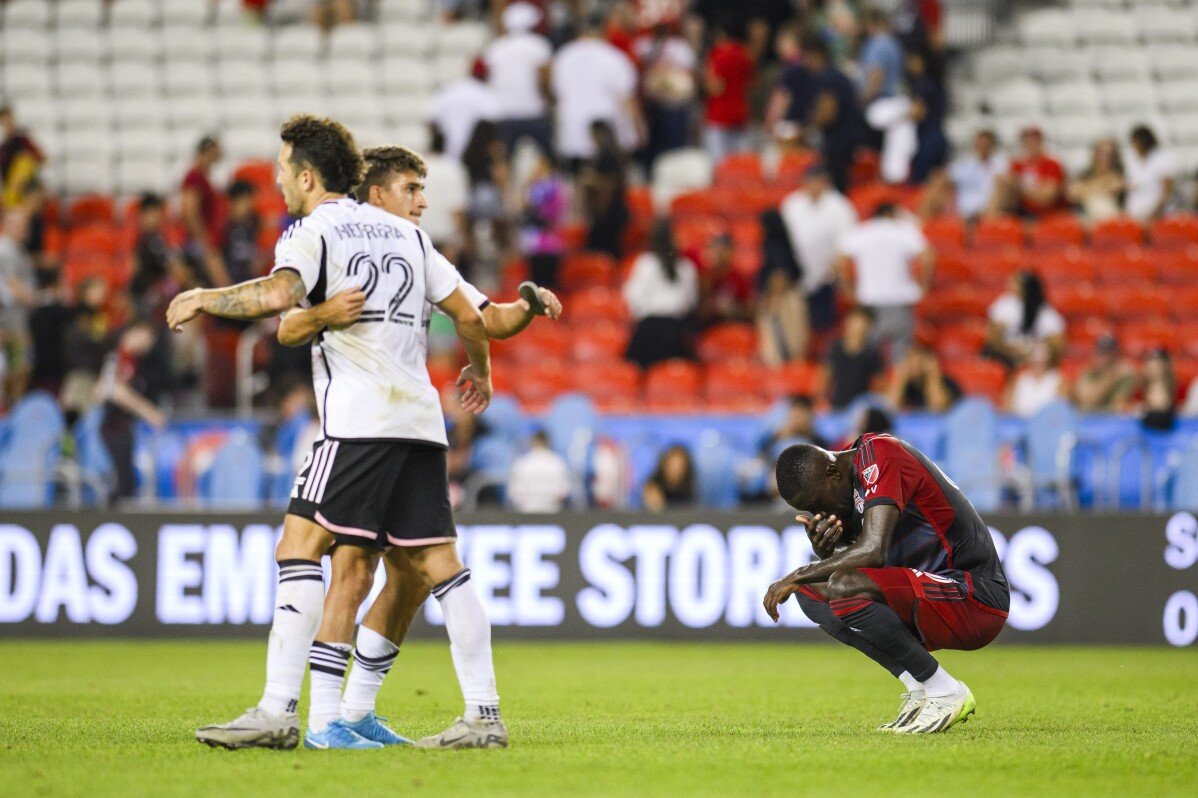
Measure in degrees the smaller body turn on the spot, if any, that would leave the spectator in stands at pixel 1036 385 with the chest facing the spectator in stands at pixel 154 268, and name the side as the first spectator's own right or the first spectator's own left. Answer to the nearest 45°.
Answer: approximately 90° to the first spectator's own right

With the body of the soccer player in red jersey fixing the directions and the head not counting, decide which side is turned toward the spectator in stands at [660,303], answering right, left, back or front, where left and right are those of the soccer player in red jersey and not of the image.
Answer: right

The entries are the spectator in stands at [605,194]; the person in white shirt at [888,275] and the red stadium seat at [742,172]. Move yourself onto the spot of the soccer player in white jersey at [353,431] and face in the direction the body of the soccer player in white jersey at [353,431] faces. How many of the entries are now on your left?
0

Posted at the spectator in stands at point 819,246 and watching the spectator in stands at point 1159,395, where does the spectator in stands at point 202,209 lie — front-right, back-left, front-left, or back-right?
back-right

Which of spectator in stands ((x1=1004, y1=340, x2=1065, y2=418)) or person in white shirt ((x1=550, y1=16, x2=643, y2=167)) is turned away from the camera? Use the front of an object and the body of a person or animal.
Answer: the person in white shirt

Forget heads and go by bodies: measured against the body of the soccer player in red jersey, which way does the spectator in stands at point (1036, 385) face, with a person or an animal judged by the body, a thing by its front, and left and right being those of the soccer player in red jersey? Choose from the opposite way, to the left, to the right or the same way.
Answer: to the left

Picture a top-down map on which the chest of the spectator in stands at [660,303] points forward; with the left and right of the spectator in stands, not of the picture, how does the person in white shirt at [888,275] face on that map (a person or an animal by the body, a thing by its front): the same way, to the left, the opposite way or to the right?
the same way

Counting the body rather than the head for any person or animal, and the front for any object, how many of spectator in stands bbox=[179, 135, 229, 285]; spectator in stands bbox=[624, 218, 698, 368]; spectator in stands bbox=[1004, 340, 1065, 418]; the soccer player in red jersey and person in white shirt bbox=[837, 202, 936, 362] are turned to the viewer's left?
1

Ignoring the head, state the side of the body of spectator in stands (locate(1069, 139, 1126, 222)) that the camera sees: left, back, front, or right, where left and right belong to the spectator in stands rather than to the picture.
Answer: front

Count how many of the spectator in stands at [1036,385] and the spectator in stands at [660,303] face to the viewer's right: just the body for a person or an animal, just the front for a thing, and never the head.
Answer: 0

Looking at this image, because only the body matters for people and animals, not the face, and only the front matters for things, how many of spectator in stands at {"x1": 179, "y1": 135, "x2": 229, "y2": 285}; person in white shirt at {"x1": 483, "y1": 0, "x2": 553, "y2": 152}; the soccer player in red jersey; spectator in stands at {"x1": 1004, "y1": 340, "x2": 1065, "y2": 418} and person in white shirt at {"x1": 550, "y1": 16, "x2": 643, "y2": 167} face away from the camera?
2

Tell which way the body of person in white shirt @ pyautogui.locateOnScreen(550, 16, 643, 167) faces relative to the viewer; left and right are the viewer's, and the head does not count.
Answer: facing away from the viewer

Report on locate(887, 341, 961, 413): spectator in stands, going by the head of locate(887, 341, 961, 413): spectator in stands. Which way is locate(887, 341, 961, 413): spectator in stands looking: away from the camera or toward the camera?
toward the camera

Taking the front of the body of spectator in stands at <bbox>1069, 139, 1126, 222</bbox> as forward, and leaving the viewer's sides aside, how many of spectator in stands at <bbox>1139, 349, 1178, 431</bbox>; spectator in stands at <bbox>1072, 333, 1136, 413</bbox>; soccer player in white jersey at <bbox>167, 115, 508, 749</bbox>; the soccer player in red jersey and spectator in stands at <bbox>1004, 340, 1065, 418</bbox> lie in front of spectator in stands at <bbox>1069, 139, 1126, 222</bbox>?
5

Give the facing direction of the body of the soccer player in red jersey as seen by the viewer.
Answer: to the viewer's left

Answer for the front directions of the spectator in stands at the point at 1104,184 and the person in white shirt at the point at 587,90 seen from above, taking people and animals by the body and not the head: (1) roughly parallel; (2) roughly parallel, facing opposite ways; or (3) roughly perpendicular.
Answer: roughly parallel, facing opposite ways

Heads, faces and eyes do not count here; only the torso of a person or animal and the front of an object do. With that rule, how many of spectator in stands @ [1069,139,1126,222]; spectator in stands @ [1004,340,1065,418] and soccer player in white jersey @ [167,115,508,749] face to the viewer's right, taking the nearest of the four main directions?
0
